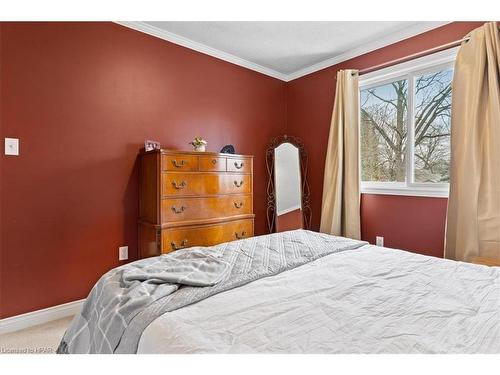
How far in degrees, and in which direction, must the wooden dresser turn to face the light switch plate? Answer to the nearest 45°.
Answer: approximately 135° to its right

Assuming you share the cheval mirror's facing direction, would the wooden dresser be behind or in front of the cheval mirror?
in front

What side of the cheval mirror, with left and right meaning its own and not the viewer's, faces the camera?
front

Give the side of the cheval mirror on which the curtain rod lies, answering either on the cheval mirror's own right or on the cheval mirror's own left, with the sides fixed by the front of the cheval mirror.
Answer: on the cheval mirror's own left

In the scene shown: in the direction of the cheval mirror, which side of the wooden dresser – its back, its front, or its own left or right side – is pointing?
left

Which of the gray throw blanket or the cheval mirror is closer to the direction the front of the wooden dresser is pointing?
the gray throw blanket

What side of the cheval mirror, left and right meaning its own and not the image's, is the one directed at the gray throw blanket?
front

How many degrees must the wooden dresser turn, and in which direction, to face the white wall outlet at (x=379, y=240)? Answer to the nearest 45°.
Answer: approximately 45° to its left

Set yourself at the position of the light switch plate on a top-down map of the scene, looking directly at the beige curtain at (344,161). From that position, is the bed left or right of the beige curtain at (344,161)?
right

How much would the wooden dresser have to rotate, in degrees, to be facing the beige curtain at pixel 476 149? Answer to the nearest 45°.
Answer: approximately 45° to its left

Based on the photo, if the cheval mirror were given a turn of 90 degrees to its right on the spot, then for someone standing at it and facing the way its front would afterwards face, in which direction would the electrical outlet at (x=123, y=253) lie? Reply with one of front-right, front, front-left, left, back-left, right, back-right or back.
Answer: front-left

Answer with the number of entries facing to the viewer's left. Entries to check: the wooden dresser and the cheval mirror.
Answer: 0

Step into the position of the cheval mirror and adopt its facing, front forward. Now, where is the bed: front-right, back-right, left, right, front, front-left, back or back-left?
front

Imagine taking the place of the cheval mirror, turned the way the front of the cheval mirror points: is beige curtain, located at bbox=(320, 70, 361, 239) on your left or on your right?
on your left
